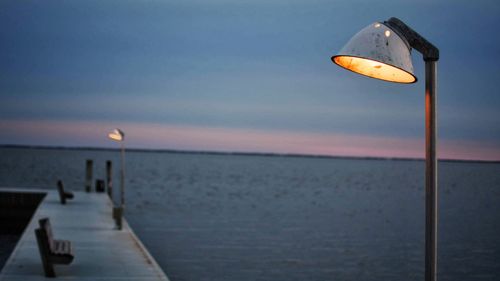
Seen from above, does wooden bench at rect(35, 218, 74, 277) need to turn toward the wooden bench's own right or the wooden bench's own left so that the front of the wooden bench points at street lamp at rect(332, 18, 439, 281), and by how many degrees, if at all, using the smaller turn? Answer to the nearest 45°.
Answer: approximately 90° to the wooden bench's own right

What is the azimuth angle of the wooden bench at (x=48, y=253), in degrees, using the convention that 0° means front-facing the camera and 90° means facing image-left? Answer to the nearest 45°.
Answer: approximately 270°
